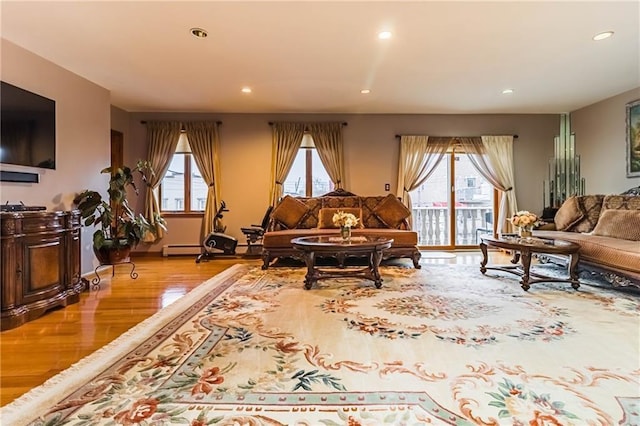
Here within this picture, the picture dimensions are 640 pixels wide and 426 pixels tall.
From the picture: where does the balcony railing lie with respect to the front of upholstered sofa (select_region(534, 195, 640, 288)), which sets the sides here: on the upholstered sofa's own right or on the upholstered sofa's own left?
on the upholstered sofa's own right

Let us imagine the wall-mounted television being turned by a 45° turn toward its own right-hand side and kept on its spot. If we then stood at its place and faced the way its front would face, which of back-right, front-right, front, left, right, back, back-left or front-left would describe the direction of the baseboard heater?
back-left

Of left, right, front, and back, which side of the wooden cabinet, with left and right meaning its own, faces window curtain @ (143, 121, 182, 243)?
left

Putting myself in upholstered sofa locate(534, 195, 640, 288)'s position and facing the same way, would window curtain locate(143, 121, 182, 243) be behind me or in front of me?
in front

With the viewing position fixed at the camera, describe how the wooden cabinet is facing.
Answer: facing the viewer and to the right of the viewer

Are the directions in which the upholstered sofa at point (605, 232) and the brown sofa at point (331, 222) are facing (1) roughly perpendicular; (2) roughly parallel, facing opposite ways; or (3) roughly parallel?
roughly perpendicular

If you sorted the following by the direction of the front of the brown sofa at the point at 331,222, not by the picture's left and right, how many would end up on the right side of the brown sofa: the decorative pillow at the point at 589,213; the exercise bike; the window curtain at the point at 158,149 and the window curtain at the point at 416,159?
2

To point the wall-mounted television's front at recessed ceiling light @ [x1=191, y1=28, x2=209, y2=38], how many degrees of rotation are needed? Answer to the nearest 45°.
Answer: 0° — it already faces it

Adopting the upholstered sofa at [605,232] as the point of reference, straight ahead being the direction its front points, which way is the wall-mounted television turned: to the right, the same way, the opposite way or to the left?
the opposite way

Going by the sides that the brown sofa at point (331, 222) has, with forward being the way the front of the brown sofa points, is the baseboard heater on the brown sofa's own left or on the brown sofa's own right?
on the brown sofa's own right

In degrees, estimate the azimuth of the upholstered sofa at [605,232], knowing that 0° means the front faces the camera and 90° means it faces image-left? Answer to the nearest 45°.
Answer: approximately 45°

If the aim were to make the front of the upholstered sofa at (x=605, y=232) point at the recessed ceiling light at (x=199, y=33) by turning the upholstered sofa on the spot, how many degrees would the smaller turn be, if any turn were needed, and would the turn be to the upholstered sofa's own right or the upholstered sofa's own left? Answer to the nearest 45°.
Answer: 0° — it already faces it
